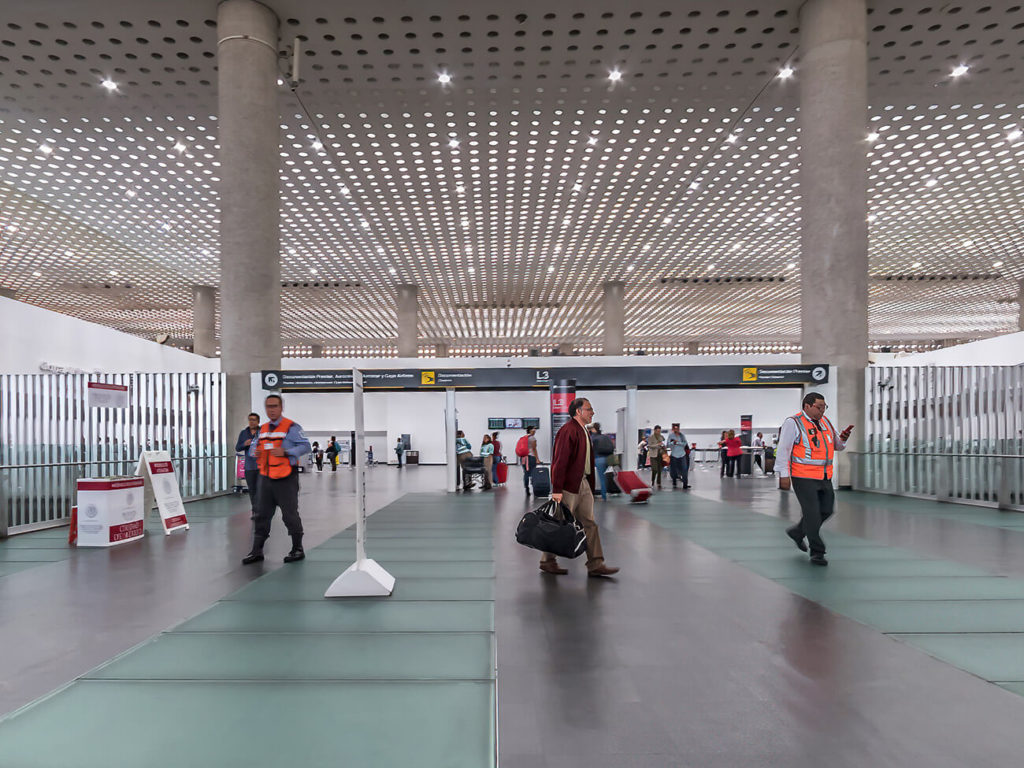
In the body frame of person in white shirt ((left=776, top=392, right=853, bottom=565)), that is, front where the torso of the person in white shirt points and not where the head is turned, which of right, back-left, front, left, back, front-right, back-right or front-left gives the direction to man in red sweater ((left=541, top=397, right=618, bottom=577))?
right

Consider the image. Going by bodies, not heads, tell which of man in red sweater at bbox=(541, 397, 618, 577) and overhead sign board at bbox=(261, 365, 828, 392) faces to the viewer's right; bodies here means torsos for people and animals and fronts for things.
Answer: the man in red sweater

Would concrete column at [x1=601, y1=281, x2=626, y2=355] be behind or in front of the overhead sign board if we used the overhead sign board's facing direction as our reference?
behind

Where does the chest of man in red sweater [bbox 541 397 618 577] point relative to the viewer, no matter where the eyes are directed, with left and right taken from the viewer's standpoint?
facing to the right of the viewer

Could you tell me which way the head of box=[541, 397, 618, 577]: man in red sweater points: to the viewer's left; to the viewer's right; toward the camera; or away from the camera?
to the viewer's right

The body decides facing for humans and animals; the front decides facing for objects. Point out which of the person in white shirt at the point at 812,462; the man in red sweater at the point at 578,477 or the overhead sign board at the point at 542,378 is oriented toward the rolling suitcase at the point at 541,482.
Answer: the overhead sign board

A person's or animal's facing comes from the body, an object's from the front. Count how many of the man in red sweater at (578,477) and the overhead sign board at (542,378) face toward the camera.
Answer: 1

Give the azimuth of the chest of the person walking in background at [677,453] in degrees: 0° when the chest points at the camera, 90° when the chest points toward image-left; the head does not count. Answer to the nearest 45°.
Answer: approximately 0°
